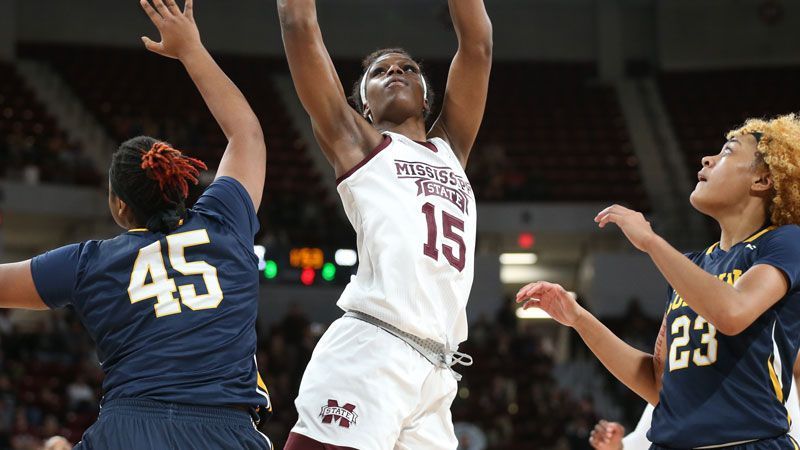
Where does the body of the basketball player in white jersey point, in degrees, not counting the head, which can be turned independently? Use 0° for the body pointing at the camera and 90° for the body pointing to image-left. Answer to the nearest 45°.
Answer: approximately 315°

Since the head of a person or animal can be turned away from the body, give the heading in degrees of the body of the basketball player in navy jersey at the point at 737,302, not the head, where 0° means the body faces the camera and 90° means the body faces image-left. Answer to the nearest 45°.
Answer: approximately 45°

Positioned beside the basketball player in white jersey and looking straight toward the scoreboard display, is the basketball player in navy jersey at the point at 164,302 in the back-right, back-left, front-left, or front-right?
back-left

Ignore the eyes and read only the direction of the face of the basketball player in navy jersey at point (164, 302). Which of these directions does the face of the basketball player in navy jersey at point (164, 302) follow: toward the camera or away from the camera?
away from the camera

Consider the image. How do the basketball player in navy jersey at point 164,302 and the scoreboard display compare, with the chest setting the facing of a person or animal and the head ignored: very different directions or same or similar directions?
very different directions

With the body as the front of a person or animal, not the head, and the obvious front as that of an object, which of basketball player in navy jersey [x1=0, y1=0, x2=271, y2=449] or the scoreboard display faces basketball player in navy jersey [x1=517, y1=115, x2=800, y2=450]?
the scoreboard display

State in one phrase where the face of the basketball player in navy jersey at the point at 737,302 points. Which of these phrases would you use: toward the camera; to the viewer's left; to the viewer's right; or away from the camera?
to the viewer's left

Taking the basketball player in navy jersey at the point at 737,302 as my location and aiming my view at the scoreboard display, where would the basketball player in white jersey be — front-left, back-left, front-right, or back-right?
front-left

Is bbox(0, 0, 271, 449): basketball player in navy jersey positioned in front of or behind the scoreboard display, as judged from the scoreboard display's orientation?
in front

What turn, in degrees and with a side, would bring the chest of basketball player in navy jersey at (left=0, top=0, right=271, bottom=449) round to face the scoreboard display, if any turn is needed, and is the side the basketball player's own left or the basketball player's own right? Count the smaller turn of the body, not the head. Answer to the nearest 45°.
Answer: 0° — they already face it

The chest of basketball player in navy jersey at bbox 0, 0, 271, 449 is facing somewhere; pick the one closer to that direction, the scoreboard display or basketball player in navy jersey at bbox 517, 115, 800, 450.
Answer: the scoreboard display

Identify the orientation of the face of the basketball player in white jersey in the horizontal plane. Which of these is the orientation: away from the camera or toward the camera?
toward the camera

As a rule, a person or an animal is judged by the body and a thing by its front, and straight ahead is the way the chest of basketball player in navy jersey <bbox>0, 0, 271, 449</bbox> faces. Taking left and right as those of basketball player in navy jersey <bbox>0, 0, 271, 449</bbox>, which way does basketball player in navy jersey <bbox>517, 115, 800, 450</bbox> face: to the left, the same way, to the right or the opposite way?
to the left

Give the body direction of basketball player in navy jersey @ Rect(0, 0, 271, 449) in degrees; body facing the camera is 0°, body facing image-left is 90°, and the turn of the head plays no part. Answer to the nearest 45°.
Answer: approximately 180°

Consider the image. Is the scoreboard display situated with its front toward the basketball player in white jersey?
yes

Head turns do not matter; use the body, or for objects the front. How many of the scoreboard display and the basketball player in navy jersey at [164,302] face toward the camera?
1

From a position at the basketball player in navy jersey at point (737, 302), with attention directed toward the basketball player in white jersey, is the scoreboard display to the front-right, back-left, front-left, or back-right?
front-right

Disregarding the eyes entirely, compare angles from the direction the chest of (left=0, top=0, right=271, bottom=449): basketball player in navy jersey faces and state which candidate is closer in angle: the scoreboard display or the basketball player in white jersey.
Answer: the scoreboard display

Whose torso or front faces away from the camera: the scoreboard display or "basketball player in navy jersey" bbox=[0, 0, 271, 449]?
the basketball player in navy jersey

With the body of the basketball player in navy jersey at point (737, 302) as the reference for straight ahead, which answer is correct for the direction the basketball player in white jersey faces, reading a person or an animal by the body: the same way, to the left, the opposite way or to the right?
to the left

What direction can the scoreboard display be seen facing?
toward the camera
